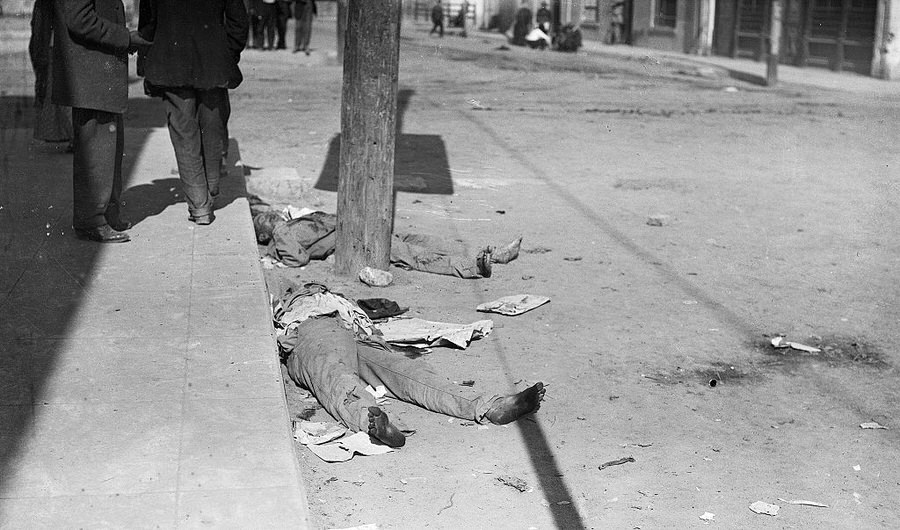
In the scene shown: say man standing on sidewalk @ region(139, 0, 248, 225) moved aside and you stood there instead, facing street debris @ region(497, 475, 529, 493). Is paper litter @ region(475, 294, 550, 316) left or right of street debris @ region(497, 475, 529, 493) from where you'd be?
left

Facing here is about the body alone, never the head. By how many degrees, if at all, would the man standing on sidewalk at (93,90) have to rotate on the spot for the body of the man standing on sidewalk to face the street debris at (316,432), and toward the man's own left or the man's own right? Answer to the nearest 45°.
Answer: approximately 90° to the man's own right

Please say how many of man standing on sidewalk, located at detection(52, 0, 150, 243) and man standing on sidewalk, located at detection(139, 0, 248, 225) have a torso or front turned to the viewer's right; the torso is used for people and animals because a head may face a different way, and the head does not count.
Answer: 1

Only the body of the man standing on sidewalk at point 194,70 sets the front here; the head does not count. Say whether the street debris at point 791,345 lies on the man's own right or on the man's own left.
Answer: on the man's own right

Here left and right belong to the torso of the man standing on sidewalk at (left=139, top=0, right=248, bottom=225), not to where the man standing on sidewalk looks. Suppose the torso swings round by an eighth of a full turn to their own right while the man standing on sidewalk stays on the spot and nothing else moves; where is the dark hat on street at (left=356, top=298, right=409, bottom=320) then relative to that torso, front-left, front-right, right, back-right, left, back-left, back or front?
right

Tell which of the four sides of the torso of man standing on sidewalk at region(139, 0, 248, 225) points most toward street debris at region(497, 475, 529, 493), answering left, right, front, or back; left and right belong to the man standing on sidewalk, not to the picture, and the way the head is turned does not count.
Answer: back

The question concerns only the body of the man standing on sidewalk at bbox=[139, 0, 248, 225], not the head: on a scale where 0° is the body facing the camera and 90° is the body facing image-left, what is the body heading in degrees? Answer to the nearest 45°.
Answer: approximately 180°

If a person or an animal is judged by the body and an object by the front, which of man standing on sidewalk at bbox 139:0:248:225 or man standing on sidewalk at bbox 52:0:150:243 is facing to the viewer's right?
man standing on sidewalk at bbox 52:0:150:243

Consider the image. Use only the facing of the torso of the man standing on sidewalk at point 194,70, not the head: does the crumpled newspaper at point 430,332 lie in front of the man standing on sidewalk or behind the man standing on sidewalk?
behind

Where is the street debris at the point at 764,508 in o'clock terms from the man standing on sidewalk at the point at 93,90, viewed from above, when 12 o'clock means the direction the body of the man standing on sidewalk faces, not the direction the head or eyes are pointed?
The street debris is roughly at 2 o'clock from the man standing on sidewalk.

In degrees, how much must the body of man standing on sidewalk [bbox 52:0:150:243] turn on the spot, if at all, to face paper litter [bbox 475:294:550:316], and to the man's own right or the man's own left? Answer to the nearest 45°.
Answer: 0° — they already face it

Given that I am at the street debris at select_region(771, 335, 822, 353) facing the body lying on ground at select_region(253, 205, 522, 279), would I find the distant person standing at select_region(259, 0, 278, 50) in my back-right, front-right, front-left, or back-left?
front-right

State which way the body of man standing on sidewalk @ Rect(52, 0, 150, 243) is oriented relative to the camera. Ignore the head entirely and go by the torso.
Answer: to the viewer's right

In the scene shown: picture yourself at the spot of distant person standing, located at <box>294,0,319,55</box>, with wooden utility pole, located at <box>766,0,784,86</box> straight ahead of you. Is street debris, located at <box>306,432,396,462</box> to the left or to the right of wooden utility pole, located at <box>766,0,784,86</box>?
right

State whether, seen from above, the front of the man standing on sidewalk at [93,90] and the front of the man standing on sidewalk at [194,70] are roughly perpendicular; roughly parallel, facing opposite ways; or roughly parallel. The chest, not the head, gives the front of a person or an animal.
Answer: roughly perpendicular
